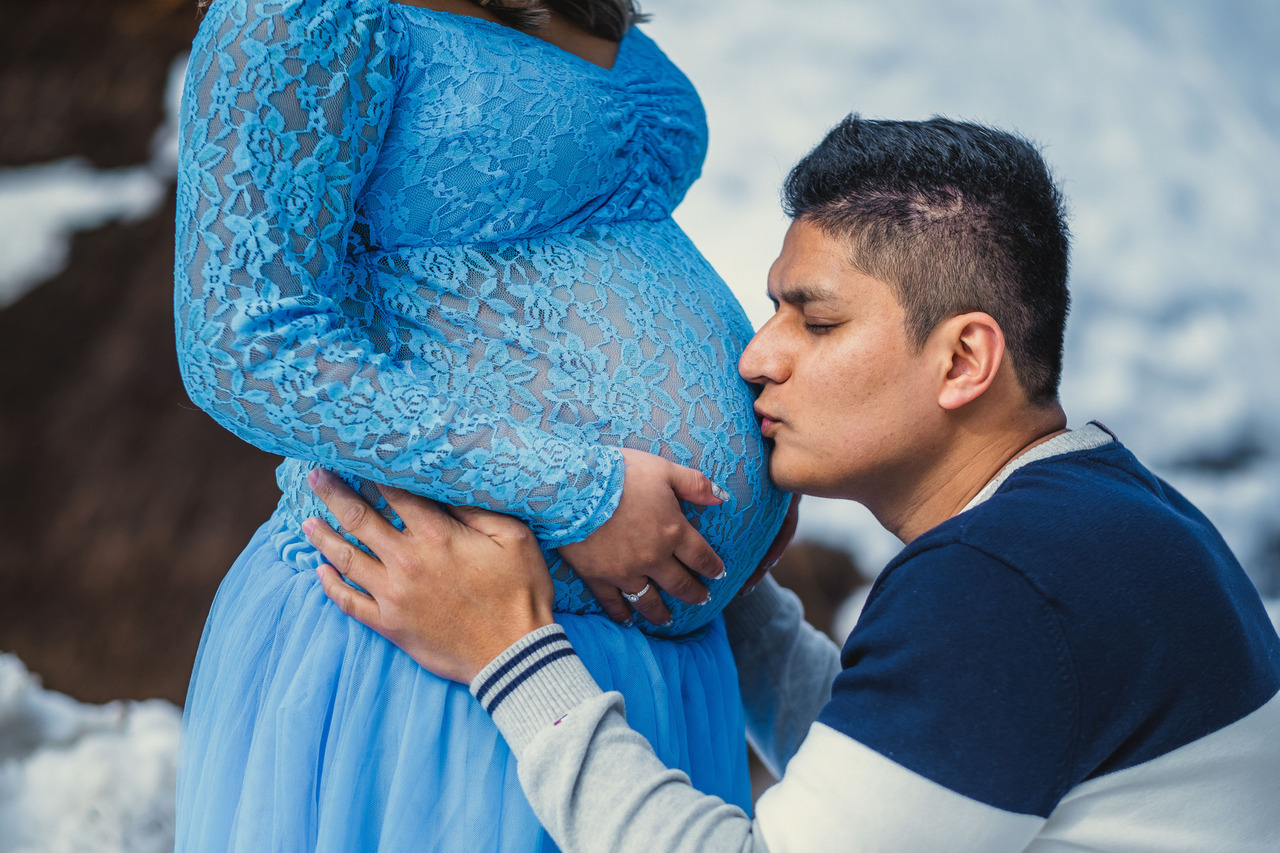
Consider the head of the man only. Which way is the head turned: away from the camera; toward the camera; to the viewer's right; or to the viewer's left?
to the viewer's left

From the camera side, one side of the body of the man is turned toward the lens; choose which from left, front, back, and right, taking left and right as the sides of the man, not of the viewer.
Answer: left
